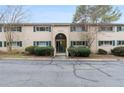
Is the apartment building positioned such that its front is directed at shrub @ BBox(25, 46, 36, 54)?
no

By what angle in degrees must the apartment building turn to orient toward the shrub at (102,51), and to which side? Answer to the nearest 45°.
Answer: approximately 90° to its left

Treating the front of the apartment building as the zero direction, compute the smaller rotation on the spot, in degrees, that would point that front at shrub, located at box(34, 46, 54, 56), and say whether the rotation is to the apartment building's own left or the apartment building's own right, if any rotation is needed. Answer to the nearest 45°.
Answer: approximately 45° to the apartment building's own right

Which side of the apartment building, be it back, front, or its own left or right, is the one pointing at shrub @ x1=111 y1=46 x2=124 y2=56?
left

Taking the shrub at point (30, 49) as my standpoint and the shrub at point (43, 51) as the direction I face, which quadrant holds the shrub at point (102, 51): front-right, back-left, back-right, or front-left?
front-left

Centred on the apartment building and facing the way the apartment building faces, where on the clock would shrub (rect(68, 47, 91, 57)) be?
The shrub is roughly at 11 o'clock from the apartment building.

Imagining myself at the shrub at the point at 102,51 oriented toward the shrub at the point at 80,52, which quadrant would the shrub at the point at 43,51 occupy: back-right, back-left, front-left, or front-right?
front-right

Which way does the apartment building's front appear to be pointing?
toward the camera

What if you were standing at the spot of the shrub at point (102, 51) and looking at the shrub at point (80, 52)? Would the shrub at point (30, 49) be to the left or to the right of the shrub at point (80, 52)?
right
